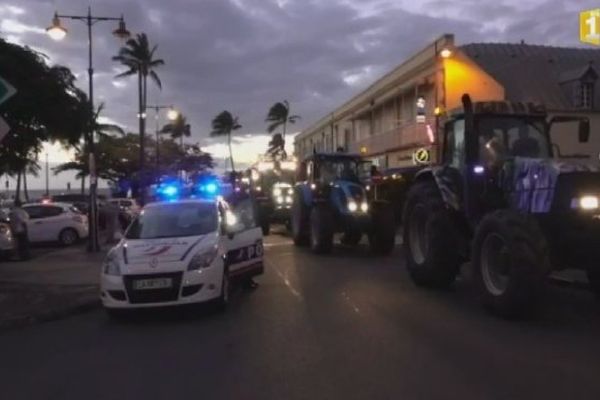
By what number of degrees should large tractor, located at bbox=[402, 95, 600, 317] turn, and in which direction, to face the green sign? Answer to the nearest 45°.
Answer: approximately 135° to its right

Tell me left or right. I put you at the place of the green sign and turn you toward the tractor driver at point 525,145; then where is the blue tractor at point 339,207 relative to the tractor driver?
left

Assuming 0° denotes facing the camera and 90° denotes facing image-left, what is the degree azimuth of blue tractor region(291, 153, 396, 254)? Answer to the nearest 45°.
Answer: approximately 315°

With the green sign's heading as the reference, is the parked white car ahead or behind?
behind

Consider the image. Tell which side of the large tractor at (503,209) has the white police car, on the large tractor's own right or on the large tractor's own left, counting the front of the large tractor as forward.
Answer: on the large tractor's own right

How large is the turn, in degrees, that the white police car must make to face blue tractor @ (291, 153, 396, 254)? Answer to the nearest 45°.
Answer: approximately 180°

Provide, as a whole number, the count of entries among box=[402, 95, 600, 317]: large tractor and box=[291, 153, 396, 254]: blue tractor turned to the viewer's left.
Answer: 0

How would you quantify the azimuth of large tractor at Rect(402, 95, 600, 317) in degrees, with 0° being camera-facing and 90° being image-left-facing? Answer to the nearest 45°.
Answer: approximately 315°

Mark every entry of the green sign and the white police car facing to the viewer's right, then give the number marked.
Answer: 0
